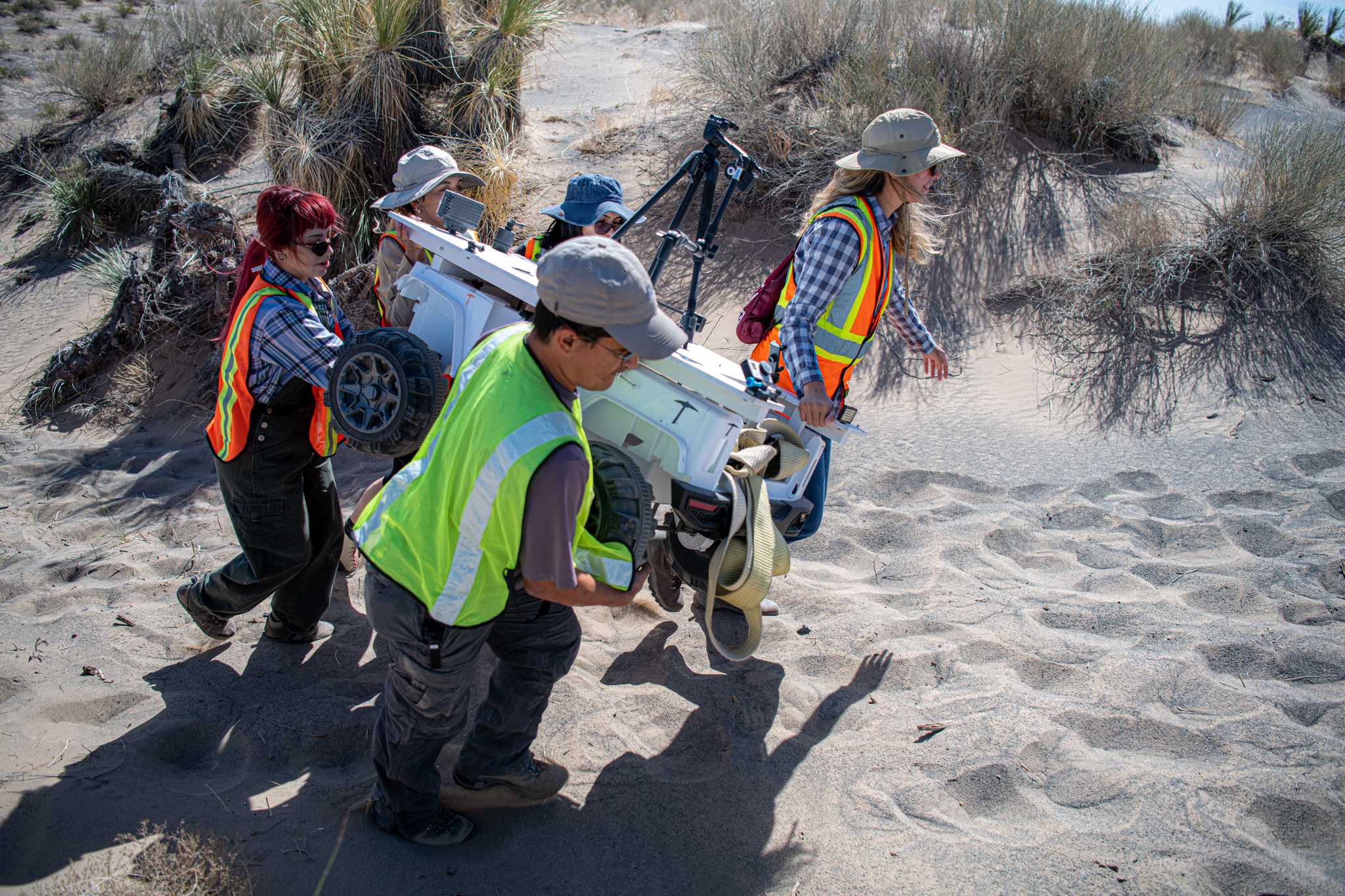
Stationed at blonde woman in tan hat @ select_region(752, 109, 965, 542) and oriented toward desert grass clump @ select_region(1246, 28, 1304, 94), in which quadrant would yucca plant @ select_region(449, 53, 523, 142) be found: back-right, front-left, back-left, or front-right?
front-left

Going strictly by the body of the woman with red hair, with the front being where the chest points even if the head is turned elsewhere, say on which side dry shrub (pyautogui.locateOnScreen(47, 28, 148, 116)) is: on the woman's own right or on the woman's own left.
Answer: on the woman's own left

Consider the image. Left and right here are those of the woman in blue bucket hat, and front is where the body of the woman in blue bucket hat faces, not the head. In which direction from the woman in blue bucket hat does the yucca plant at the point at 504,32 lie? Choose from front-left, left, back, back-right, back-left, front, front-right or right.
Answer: back-left

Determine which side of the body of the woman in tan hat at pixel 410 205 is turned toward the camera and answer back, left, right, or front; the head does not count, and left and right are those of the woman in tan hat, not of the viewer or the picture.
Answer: right

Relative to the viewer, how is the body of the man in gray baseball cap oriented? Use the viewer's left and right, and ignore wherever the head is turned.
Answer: facing to the right of the viewer

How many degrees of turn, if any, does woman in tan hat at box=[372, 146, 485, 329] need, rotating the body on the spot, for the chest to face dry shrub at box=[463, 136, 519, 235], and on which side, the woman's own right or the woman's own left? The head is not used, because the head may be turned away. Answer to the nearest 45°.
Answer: approximately 90° to the woman's own left

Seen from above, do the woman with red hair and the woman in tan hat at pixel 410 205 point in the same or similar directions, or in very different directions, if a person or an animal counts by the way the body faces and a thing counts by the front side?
same or similar directions

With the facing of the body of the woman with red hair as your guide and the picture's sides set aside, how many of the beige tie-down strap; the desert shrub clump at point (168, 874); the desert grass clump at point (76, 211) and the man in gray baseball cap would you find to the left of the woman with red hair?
1

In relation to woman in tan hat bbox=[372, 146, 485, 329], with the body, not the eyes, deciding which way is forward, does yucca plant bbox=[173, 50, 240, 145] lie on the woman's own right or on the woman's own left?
on the woman's own left

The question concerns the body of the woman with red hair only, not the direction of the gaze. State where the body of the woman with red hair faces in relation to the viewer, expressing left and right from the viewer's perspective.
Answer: facing to the right of the viewer

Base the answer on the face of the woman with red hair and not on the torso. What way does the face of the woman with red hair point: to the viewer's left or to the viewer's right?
to the viewer's right

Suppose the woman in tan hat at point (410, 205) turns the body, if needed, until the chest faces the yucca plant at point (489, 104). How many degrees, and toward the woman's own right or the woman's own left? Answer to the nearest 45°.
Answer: approximately 90° to the woman's own left

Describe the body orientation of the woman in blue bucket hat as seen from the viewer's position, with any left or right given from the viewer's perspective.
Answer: facing the viewer and to the right of the viewer

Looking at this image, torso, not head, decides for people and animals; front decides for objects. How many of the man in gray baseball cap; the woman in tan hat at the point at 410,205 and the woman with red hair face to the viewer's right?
3

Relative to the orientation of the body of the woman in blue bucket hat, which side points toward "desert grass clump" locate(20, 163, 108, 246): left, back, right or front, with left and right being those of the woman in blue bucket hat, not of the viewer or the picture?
back
